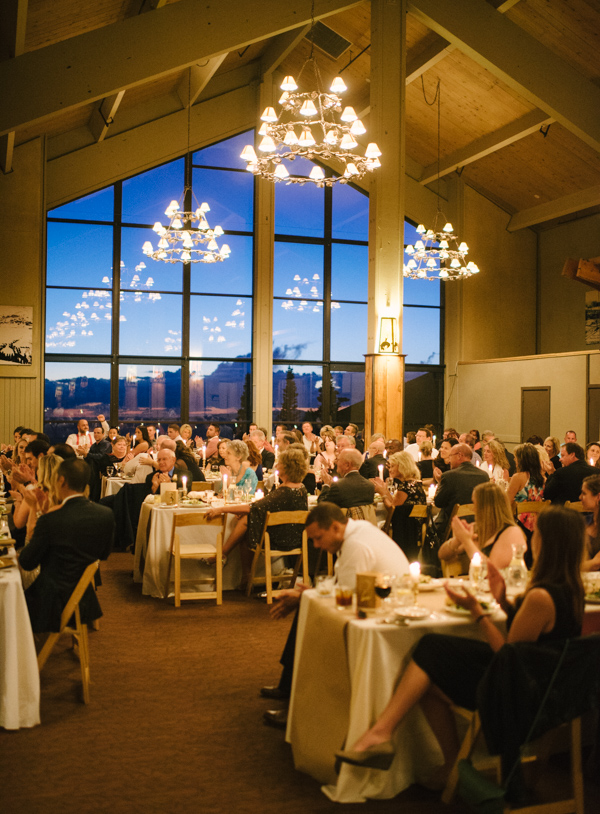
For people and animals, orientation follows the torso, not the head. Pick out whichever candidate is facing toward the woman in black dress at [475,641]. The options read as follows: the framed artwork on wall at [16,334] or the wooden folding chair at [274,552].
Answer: the framed artwork on wall

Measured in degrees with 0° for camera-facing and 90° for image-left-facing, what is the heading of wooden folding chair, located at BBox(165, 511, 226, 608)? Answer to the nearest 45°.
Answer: approximately 180°

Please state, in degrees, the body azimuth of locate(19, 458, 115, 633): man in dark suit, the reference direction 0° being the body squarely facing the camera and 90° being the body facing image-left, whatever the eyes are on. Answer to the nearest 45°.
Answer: approximately 135°

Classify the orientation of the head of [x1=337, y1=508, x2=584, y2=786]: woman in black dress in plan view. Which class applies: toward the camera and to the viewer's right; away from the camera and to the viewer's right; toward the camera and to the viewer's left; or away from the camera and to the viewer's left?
away from the camera and to the viewer's left

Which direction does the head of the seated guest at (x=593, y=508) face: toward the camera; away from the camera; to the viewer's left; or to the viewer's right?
to the viewer's left

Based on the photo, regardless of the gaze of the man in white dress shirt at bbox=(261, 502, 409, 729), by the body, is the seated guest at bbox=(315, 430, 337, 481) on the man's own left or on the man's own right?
on the man's own right

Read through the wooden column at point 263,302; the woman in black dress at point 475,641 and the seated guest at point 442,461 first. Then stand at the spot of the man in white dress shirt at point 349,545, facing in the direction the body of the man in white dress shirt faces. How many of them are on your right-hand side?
2

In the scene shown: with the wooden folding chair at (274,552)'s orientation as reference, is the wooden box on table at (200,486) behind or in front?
in front

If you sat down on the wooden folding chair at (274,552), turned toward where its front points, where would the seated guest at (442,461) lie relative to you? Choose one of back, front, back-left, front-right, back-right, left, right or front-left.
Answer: right

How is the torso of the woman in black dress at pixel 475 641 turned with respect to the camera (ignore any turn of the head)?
to the viewer's left

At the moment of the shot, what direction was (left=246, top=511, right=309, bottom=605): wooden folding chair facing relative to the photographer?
facing away from the viewer and to the left of the viewer

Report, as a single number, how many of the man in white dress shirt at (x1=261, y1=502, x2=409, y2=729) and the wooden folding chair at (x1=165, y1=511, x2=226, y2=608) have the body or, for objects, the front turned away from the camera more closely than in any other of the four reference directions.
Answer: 1

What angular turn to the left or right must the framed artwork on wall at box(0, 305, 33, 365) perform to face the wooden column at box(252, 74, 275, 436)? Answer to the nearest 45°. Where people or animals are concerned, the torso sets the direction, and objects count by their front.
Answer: approximately 90° to its left

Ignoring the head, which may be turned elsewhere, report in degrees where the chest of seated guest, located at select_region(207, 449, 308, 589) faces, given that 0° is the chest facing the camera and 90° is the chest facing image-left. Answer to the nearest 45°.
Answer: approximately 135°
